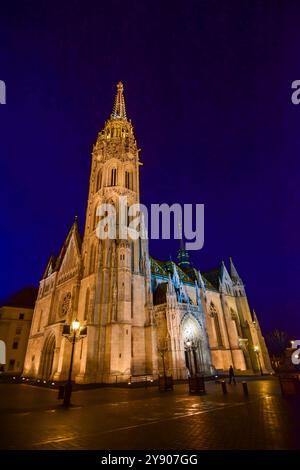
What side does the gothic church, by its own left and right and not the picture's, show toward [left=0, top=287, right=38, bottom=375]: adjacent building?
right

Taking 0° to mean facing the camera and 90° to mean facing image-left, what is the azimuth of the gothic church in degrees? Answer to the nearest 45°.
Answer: approximately 45°
